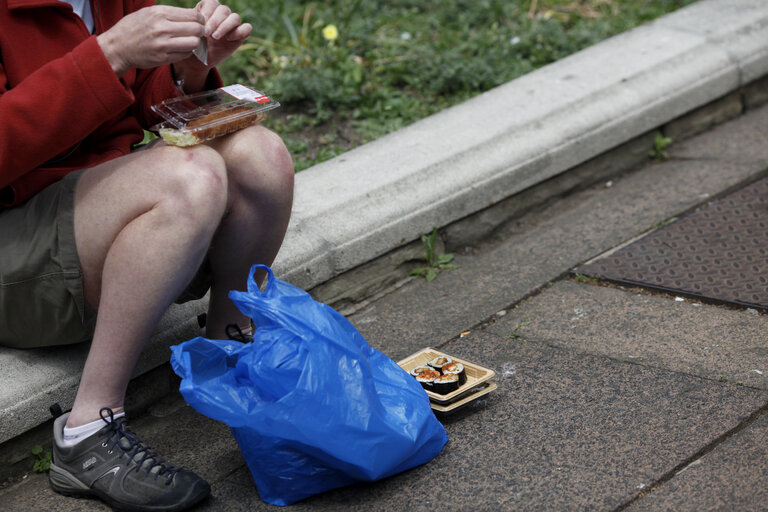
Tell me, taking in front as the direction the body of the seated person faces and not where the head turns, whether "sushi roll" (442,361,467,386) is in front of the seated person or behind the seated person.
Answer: in front

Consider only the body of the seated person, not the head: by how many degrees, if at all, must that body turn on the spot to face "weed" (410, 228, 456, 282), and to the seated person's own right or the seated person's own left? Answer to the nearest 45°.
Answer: approximately 90° to the seated person's own left

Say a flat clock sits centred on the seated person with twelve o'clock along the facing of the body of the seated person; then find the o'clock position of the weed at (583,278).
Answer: The weed is roughly at 10 o'clock from the seated person.

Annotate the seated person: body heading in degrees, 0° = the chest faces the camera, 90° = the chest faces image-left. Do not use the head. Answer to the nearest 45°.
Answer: approximately 315°

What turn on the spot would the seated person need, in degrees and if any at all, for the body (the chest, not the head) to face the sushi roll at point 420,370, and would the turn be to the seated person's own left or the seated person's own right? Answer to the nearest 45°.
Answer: approximately 45° to the seated person's own left

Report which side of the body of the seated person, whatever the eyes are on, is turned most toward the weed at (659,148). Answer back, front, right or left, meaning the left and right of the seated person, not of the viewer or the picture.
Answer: left

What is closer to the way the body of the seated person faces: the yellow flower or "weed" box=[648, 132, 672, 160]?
the weed

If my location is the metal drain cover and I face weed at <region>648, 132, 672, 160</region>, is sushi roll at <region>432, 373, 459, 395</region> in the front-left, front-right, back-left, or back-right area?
back-left

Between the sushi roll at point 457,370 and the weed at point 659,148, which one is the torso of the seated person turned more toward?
the sushi roll
